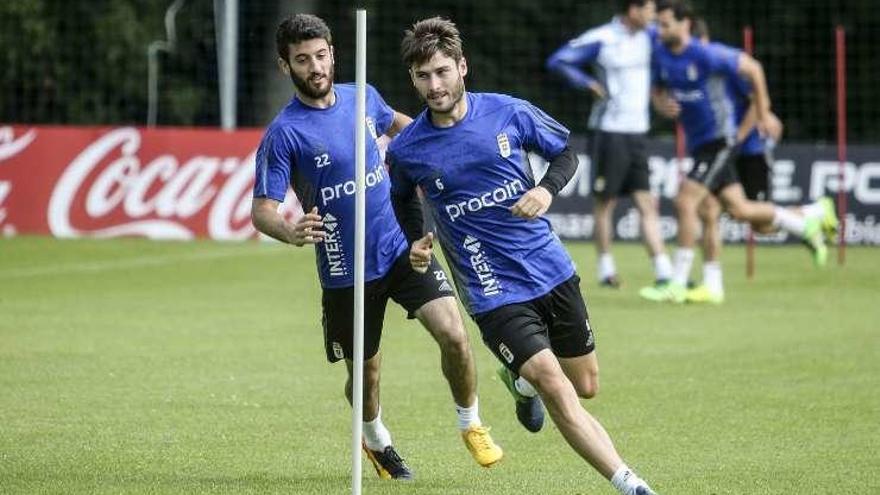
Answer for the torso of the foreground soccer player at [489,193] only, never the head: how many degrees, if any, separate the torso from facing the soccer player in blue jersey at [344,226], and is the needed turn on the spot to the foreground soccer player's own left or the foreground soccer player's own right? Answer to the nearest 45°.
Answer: approximately 135° to the foreground soccer player's own right

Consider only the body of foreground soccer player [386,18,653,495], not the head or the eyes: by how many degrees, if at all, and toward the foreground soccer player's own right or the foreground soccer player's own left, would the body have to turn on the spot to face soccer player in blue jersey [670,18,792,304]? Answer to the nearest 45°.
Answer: approximately 180°

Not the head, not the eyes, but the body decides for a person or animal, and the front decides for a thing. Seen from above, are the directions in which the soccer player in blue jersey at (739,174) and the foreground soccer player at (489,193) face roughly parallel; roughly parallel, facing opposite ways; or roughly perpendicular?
roughly perpendicular

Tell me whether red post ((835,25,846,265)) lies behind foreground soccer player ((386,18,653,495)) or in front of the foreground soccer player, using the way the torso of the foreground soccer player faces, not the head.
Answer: behind

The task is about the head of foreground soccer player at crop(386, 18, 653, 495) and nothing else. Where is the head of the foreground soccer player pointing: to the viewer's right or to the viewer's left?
to the viewer's left

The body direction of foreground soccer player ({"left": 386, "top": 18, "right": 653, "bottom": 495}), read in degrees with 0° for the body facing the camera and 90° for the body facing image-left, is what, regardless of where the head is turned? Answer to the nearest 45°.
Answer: approximately 0°

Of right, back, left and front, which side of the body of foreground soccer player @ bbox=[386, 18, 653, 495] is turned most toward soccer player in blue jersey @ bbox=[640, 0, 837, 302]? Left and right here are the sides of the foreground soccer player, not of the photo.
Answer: back
